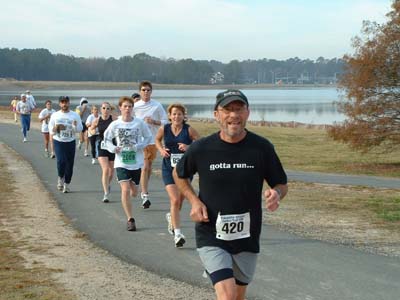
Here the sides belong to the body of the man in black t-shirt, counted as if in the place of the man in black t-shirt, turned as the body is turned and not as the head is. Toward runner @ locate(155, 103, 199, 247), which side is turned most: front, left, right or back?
back

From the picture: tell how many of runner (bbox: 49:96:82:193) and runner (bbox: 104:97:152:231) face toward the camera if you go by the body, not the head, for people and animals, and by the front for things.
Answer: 2

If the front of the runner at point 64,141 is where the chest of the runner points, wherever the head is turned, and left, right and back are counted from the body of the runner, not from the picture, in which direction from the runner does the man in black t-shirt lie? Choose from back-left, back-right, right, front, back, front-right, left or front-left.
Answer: front

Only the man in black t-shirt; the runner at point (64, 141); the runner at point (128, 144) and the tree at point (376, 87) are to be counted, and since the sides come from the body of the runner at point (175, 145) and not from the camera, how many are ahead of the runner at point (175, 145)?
1

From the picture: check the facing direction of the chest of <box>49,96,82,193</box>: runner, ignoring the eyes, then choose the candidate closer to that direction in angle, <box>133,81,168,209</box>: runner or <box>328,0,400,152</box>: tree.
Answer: the runner

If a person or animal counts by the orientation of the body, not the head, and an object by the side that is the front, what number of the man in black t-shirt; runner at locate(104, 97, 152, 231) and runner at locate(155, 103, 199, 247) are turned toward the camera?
3

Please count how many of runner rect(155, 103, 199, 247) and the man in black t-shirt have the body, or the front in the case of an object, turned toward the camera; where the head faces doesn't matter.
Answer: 2

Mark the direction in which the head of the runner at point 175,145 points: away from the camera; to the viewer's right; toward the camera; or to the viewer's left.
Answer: toward the camera

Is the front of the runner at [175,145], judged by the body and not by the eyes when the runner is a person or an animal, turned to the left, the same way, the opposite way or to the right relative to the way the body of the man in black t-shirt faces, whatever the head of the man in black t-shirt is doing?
the same way

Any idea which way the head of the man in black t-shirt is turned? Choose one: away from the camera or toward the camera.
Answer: toward the camera

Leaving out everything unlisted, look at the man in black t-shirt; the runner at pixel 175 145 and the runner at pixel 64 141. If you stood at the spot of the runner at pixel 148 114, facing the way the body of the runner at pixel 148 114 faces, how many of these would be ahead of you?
2

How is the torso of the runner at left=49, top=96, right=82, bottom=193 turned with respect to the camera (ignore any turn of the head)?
toward the camera

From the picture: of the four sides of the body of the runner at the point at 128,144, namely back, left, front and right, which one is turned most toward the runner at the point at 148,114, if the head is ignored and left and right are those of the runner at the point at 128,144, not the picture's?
back

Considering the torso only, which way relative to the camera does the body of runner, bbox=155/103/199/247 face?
toward the camera

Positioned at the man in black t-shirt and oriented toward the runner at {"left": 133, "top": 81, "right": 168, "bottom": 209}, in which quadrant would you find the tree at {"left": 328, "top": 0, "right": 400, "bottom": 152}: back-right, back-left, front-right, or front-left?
front-right

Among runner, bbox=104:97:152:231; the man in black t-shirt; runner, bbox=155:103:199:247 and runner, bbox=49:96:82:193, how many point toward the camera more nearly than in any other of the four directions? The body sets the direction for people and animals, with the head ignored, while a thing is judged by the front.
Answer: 4

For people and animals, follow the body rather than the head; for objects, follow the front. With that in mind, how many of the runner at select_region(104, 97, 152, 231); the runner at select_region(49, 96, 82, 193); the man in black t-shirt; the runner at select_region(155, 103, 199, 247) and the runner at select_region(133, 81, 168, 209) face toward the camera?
5

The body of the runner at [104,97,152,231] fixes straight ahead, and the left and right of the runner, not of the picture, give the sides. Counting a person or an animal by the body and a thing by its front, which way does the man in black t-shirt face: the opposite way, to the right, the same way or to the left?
the same way

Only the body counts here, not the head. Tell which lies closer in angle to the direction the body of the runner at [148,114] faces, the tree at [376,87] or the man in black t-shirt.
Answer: the man in black t-shirt

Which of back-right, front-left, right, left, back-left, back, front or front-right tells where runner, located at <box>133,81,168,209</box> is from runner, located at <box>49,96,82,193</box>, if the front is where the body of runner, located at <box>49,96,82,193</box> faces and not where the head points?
front-left
